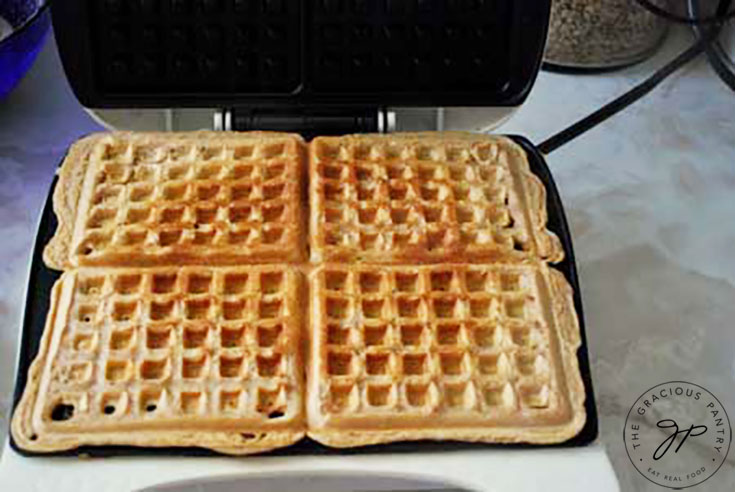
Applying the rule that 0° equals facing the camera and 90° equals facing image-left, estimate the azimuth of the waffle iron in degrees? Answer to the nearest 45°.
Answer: approximately 0°

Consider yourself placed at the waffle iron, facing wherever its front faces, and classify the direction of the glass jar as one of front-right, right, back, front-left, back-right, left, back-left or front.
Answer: back-left
